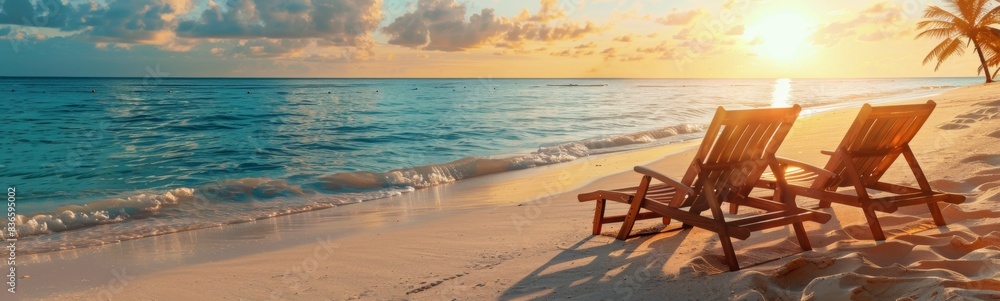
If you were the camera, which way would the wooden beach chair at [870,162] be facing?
facing away from the viewer and to the left of the viewer

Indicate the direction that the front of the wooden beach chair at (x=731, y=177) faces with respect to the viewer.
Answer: facing away from the viewer and to the left of the viewer

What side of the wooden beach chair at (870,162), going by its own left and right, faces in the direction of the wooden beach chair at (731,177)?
left

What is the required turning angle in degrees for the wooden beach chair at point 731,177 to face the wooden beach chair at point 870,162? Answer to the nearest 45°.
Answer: approximately 90° to its right
